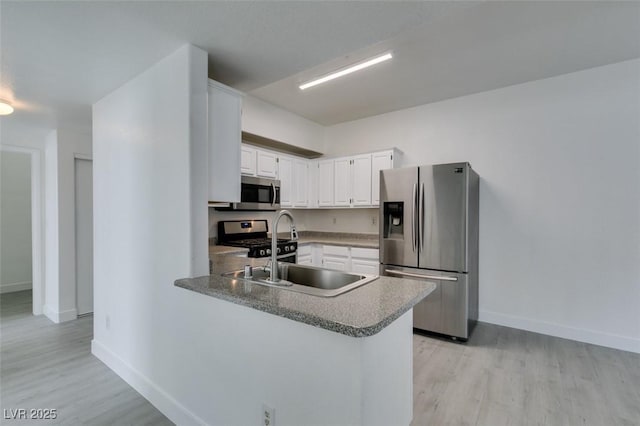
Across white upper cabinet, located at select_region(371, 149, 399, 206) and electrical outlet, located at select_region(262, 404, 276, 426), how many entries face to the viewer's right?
0

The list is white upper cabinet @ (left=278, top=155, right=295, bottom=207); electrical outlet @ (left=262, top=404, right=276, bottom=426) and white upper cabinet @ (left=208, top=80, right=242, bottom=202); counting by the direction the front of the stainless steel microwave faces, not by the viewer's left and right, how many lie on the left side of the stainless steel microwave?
1

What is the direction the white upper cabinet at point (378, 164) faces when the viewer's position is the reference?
facing the viewer and to the left of the viewer

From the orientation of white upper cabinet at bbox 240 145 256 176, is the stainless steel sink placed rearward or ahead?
ahead

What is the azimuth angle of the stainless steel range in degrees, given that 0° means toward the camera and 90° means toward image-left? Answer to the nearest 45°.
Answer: approximately 315°

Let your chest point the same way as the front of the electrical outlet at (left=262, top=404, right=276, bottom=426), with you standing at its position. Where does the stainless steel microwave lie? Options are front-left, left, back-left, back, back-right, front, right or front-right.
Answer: back-right

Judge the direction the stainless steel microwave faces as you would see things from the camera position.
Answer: facing the viewer and to the right of the viewer

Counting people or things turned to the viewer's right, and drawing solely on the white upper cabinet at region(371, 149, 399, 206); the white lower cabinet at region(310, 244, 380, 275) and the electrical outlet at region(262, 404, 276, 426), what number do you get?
0

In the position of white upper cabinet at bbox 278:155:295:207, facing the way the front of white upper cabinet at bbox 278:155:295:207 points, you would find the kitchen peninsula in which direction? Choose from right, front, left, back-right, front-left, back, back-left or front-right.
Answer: front-right

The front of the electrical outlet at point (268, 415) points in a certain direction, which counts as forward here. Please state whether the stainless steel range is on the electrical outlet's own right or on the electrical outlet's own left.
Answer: on the electrical outlet's own right
